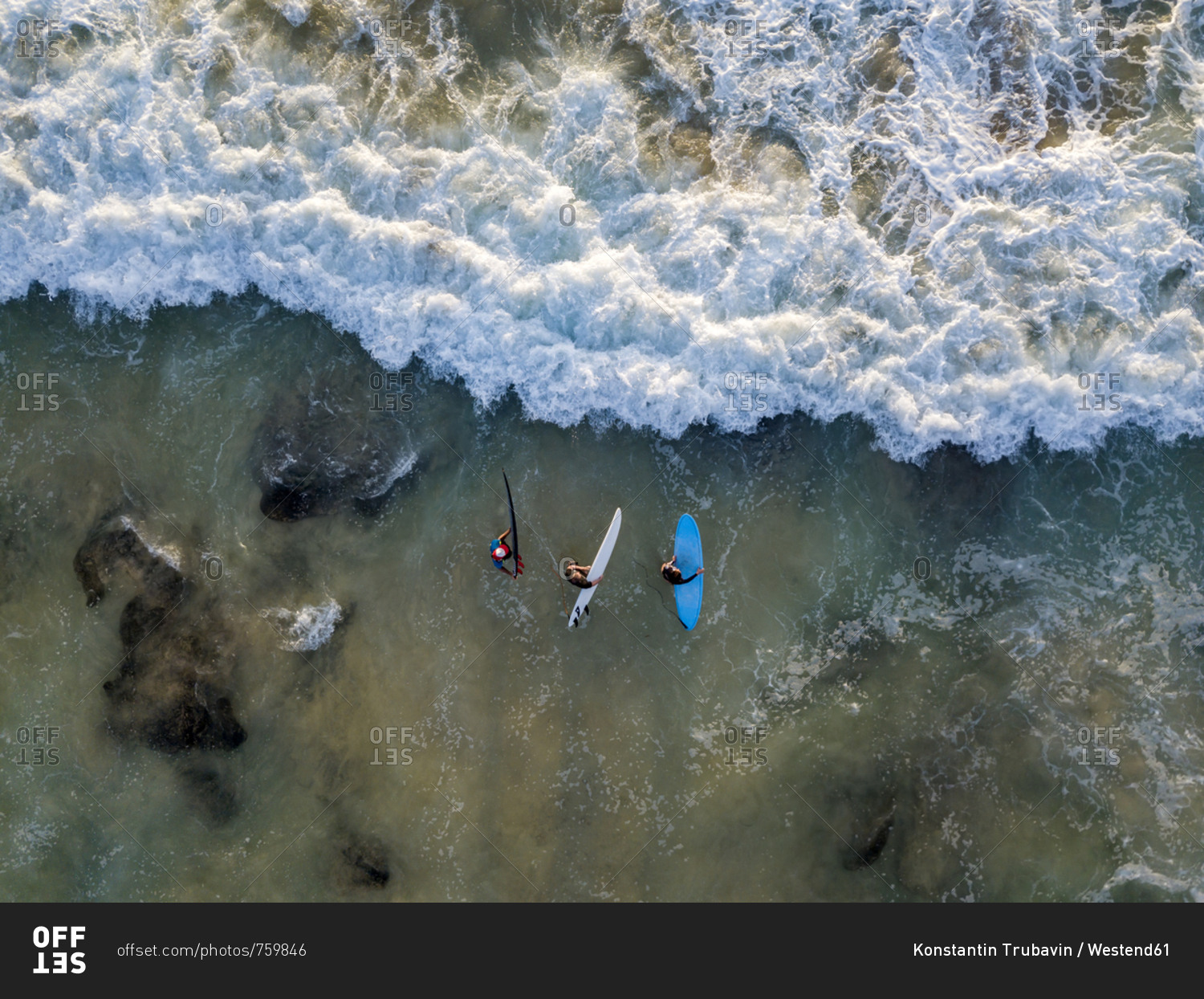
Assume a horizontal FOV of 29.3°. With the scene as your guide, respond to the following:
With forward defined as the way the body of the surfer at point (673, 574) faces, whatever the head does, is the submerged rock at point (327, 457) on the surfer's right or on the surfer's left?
on the surfer's left

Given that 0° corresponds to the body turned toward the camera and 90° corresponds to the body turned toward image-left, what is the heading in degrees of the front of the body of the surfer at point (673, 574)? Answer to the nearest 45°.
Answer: approximately 225°

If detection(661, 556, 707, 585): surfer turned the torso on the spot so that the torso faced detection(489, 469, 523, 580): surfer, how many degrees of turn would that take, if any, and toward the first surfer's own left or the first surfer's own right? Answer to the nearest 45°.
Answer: approximately 135° to the first surfer's own left

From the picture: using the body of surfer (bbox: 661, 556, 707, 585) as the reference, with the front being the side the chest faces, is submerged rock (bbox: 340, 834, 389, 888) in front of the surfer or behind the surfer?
behind

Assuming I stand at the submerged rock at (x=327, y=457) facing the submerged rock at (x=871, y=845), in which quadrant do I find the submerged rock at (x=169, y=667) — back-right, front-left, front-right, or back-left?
back-right

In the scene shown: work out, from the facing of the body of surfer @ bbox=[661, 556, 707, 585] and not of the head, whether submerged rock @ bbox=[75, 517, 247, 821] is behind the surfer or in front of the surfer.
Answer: behind

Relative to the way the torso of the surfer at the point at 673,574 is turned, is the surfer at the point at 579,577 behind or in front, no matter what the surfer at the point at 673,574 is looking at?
behind
